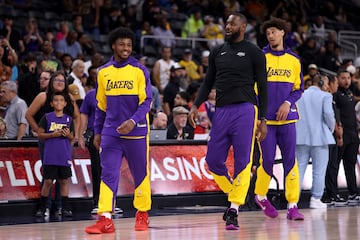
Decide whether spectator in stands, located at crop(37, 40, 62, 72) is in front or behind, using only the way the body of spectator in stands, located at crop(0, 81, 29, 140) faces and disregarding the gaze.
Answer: behind

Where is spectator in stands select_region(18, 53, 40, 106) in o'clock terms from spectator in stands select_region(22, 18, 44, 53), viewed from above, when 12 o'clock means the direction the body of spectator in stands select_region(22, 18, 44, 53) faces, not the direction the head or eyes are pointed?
spectator in stands select_region(18, 53, 40, 106) is roughly at 12 o'clock from spectator in stands select_region(22, 18, 44, 53).

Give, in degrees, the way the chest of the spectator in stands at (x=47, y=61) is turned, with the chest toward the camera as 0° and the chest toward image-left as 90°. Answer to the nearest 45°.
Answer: approximately 0°

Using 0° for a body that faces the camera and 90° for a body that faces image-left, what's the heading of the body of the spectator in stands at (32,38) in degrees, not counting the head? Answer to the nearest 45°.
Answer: approximately 0°

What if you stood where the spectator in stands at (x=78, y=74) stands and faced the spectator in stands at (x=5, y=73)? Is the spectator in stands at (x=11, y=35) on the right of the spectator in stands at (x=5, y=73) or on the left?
right

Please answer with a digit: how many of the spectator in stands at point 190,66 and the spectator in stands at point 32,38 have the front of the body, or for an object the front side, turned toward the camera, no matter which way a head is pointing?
2

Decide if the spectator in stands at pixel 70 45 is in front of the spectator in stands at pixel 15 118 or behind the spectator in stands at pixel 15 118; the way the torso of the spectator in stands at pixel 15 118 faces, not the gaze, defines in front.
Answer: behind
